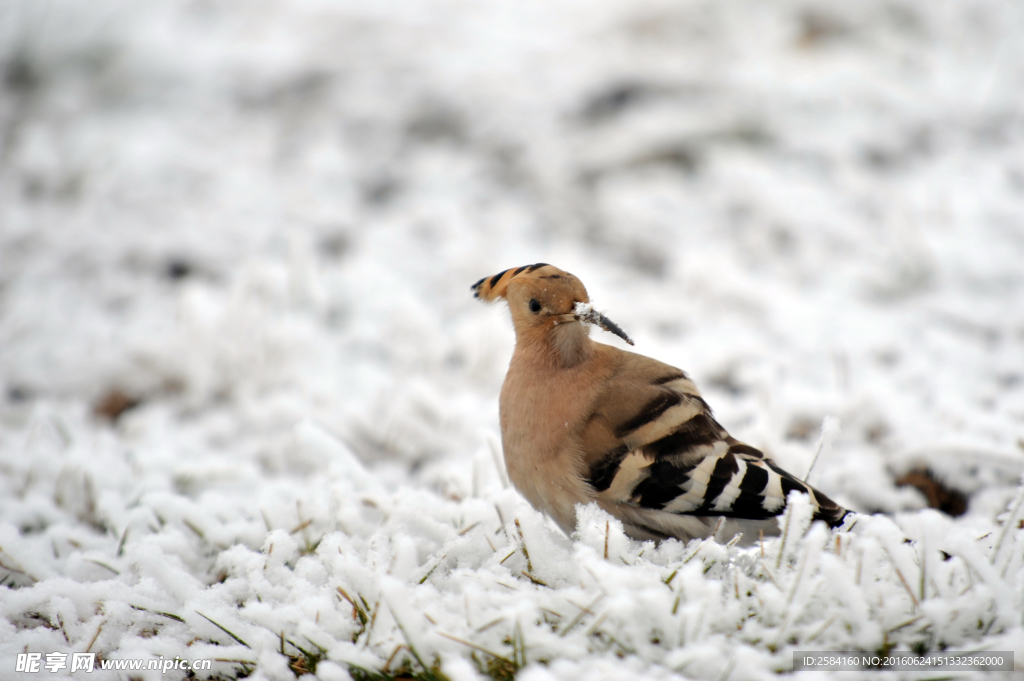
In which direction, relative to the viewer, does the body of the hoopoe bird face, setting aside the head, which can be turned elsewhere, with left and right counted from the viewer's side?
facing the viewer and to the left of the viewer
